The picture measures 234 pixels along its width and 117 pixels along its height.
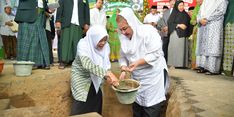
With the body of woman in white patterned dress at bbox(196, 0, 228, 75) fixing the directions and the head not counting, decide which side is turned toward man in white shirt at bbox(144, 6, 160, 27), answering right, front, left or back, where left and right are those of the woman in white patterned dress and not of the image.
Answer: right

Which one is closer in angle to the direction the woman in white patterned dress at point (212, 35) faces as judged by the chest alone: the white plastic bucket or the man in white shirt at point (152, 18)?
the white plastic bucket

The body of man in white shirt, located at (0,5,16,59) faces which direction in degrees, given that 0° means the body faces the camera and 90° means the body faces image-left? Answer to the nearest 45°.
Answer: approximately 315°

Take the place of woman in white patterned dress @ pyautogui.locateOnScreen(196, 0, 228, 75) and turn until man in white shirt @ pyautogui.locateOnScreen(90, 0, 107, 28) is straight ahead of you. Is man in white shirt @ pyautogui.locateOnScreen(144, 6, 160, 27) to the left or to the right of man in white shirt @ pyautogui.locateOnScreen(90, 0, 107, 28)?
right

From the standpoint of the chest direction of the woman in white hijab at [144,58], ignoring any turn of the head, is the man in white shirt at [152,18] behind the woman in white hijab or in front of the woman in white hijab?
behind

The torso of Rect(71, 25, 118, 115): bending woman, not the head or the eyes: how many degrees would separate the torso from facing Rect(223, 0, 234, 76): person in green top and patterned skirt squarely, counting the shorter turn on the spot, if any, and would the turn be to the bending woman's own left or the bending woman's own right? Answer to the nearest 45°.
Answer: approximately 90° to the bending woman's own left

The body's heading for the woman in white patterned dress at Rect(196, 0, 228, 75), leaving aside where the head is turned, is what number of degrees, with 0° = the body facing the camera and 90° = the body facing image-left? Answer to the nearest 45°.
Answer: approximately 45°
